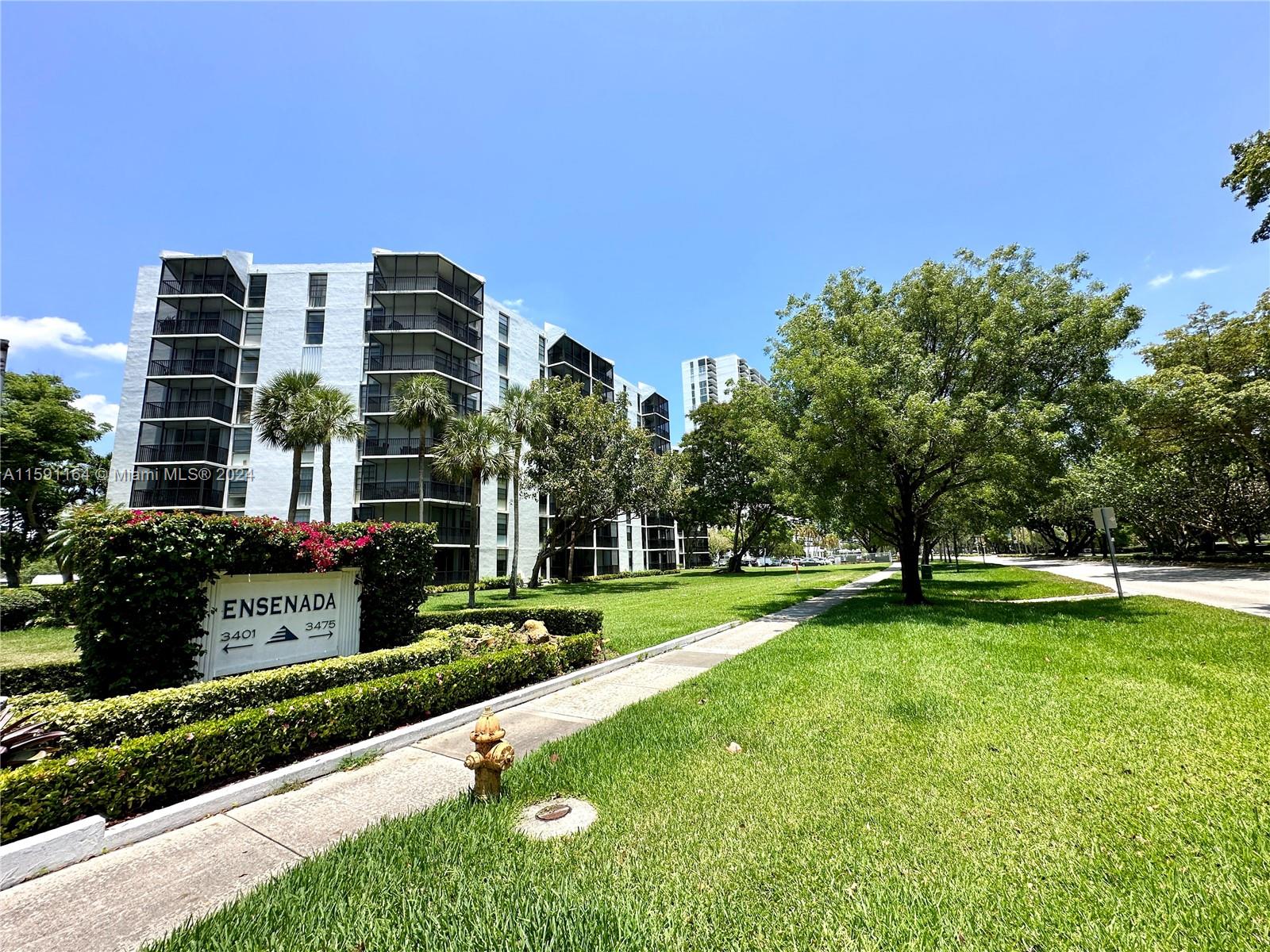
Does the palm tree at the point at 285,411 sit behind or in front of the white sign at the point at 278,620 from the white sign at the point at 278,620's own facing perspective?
behind

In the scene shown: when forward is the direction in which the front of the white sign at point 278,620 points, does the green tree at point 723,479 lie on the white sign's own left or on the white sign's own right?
on the white sign's own left

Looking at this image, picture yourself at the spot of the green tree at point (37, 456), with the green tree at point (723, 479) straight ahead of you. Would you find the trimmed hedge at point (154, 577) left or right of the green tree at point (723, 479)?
right

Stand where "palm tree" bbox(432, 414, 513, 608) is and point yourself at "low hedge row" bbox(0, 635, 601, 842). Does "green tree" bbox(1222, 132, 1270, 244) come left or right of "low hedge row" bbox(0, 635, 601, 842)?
left

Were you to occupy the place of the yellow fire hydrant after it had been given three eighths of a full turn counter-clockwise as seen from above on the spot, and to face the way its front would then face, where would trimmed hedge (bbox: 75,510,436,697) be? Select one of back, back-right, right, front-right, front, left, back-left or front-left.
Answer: front-left

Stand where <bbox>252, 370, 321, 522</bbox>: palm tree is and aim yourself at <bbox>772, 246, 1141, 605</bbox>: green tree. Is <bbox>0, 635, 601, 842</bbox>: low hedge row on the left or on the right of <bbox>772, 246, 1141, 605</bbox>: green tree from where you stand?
right

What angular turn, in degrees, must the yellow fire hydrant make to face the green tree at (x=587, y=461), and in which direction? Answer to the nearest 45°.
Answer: approximately 135° to its left

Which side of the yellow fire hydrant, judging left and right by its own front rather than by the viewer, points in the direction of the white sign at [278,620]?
back

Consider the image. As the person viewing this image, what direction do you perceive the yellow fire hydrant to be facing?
facing the viewer and to the right of the viewer

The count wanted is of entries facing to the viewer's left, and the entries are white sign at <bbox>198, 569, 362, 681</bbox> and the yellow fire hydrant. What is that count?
0

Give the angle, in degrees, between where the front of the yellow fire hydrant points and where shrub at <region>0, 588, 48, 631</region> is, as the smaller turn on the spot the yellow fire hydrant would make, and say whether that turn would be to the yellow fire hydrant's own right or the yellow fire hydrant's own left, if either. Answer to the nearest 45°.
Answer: approximately 180°

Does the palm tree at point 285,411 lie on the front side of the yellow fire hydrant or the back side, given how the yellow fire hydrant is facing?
on the back side

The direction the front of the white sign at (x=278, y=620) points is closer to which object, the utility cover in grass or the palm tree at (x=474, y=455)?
the utility cover in grass

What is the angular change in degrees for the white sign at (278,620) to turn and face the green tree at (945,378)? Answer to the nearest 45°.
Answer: approximately 45° to its left

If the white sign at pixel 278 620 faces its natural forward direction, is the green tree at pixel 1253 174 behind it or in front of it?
in front

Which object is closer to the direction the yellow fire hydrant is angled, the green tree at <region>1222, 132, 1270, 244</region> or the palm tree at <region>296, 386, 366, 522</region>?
the green tree
